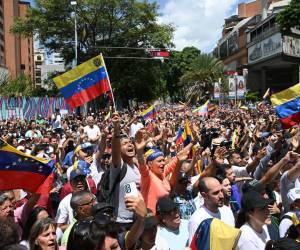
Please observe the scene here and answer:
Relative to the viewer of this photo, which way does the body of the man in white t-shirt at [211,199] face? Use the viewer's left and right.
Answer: facing the viewer and to the right of the viewer

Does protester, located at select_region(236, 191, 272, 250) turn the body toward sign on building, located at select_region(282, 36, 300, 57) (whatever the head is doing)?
no

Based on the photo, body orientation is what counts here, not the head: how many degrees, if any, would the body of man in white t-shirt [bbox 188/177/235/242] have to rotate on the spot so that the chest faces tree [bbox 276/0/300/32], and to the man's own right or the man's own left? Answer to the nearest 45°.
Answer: approximately 135° to the man's own left

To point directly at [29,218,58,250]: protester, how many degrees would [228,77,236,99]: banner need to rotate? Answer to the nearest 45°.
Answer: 0° — it already faces them

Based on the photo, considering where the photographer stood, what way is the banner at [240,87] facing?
facing the viewer

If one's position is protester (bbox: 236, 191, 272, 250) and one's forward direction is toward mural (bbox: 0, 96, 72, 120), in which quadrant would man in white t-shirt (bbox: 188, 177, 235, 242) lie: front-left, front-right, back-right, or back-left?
front-left

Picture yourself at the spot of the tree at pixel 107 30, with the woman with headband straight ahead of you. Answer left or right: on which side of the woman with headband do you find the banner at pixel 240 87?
left

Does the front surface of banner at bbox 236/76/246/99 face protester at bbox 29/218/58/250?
yes

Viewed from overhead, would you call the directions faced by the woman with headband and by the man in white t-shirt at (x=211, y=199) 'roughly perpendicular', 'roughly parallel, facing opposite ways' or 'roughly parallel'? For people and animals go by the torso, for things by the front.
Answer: roughly parallel

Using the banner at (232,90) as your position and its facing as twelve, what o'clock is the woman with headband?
The woman with headband is roughly at 12 o'clock from the banner.
